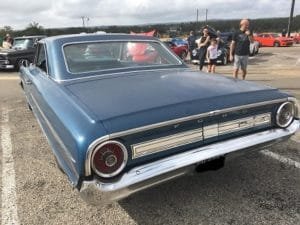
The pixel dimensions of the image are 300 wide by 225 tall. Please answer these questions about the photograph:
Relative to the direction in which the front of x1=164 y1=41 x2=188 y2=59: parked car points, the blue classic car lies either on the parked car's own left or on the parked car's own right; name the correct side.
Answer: on the parked car's own right

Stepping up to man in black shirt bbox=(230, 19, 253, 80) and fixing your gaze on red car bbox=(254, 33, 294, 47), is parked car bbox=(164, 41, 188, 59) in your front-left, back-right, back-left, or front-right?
front-left

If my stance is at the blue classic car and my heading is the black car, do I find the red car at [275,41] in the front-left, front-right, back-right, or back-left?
front-right

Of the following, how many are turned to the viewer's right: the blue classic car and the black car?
0

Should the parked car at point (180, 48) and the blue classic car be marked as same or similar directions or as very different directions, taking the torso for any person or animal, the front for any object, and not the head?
very different directions

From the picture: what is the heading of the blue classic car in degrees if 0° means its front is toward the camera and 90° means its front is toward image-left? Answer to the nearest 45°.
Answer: approximately 135°

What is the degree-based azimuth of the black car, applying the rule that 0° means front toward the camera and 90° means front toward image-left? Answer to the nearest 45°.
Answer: approximately 45°

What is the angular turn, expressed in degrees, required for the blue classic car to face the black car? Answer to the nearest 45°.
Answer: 0° — it already faces it

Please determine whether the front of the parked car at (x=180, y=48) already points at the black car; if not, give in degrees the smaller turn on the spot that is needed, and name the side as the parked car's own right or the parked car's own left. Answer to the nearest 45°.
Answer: approximately 90° to the parked car's own right

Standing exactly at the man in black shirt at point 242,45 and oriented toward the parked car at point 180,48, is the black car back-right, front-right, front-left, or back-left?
front-left

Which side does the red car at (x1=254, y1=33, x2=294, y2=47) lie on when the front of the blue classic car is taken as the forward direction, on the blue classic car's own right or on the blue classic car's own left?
on the blue classic car's own right

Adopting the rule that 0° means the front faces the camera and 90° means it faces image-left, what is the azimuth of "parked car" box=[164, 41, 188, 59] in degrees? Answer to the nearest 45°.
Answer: approximately 315°
